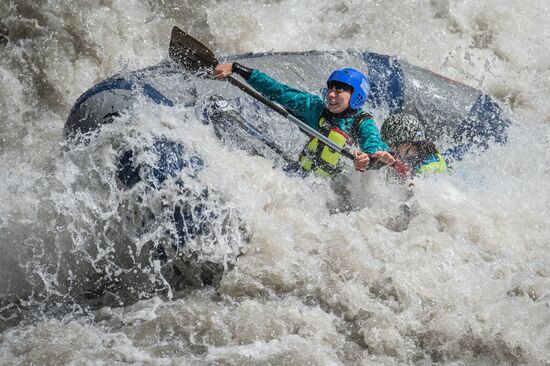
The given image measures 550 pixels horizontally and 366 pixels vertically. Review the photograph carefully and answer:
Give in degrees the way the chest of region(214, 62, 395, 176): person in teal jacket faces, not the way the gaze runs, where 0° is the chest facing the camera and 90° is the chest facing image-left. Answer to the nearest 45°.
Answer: approximately 45°

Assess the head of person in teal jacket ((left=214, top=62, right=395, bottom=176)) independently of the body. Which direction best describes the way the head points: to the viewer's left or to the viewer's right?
to the viewer's left
